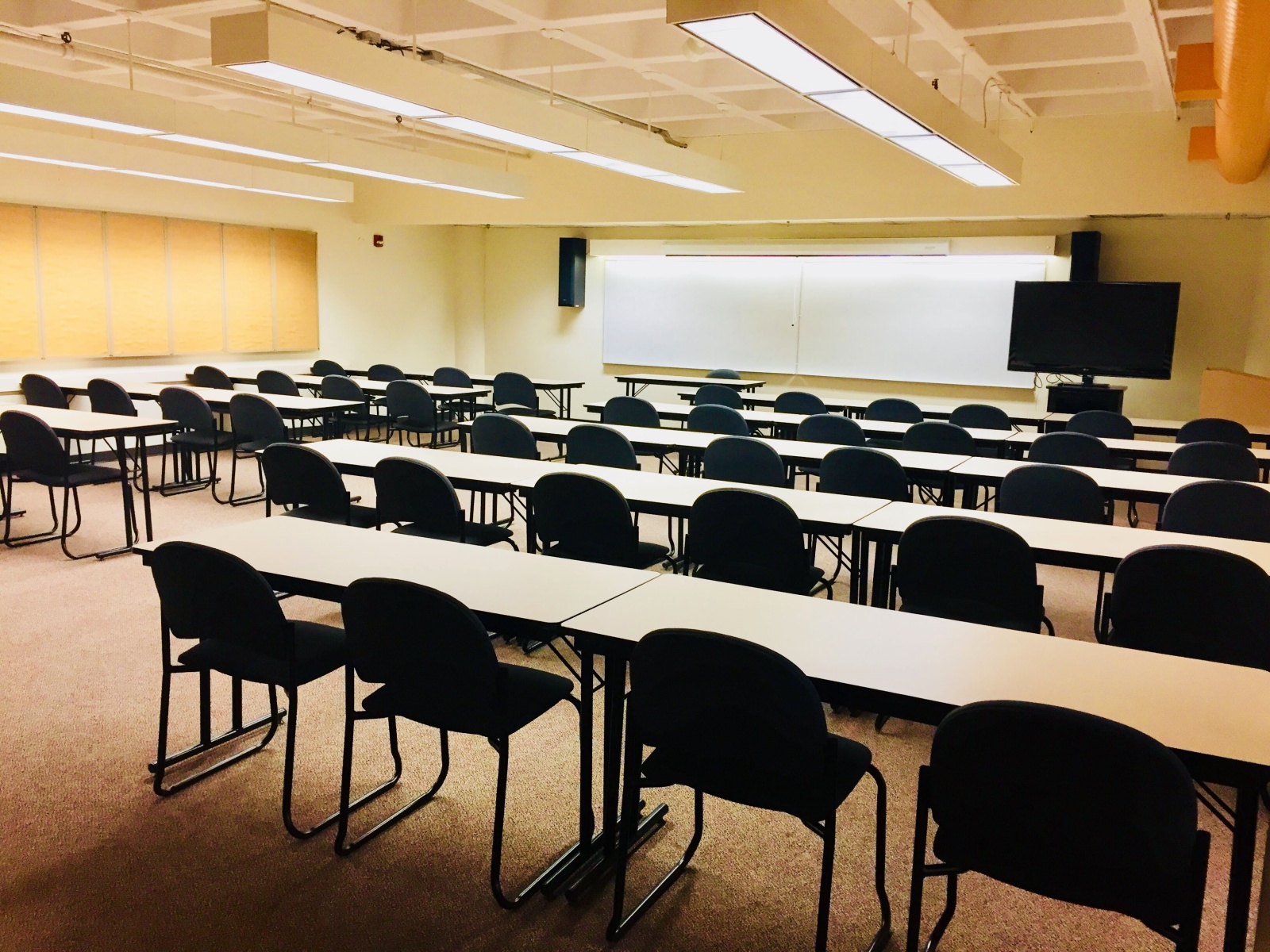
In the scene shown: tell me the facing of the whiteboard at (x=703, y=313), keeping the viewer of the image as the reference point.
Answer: facing the viewer

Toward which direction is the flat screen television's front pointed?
toward the camera

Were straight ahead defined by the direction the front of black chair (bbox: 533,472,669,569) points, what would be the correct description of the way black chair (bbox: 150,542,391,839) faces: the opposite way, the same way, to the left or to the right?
the same way

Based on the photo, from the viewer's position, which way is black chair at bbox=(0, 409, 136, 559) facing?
facing away from the viewer and to the right of the viewer

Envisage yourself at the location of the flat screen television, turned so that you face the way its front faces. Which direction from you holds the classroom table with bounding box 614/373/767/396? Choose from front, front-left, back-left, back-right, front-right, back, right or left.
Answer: right

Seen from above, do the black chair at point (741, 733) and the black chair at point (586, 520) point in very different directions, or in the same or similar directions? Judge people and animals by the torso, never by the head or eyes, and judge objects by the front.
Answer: same or similar directions

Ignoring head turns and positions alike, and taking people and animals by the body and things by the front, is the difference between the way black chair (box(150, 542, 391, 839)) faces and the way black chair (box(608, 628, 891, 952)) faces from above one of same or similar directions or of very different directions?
same or similar directions

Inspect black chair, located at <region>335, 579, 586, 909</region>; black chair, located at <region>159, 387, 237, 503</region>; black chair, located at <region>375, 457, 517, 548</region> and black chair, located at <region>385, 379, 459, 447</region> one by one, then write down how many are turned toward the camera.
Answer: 0

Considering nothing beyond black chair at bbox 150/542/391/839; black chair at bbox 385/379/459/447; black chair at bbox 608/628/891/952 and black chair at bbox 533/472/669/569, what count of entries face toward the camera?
0

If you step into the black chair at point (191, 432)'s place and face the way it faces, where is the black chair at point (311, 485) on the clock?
the black chair at point (311, 485) is roughly at 4 o'clock from the black chair at point (191, 432).

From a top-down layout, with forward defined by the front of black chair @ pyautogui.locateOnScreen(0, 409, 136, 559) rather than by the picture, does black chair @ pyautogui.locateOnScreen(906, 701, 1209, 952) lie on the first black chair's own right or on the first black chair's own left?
on the first black chair's own right

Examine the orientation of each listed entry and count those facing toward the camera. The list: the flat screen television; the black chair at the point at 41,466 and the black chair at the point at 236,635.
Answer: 1

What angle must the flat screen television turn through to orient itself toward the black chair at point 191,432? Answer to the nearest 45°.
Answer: approximately 45° to its right

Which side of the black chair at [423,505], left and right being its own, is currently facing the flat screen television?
front

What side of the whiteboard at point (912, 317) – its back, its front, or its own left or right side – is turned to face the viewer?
front

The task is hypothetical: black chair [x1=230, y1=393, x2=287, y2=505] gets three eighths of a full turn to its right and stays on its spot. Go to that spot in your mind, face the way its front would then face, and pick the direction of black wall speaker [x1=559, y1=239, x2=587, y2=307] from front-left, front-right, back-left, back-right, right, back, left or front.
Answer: back-left

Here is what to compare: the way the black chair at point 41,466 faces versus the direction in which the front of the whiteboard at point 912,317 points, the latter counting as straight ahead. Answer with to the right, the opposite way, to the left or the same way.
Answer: the opposite way
